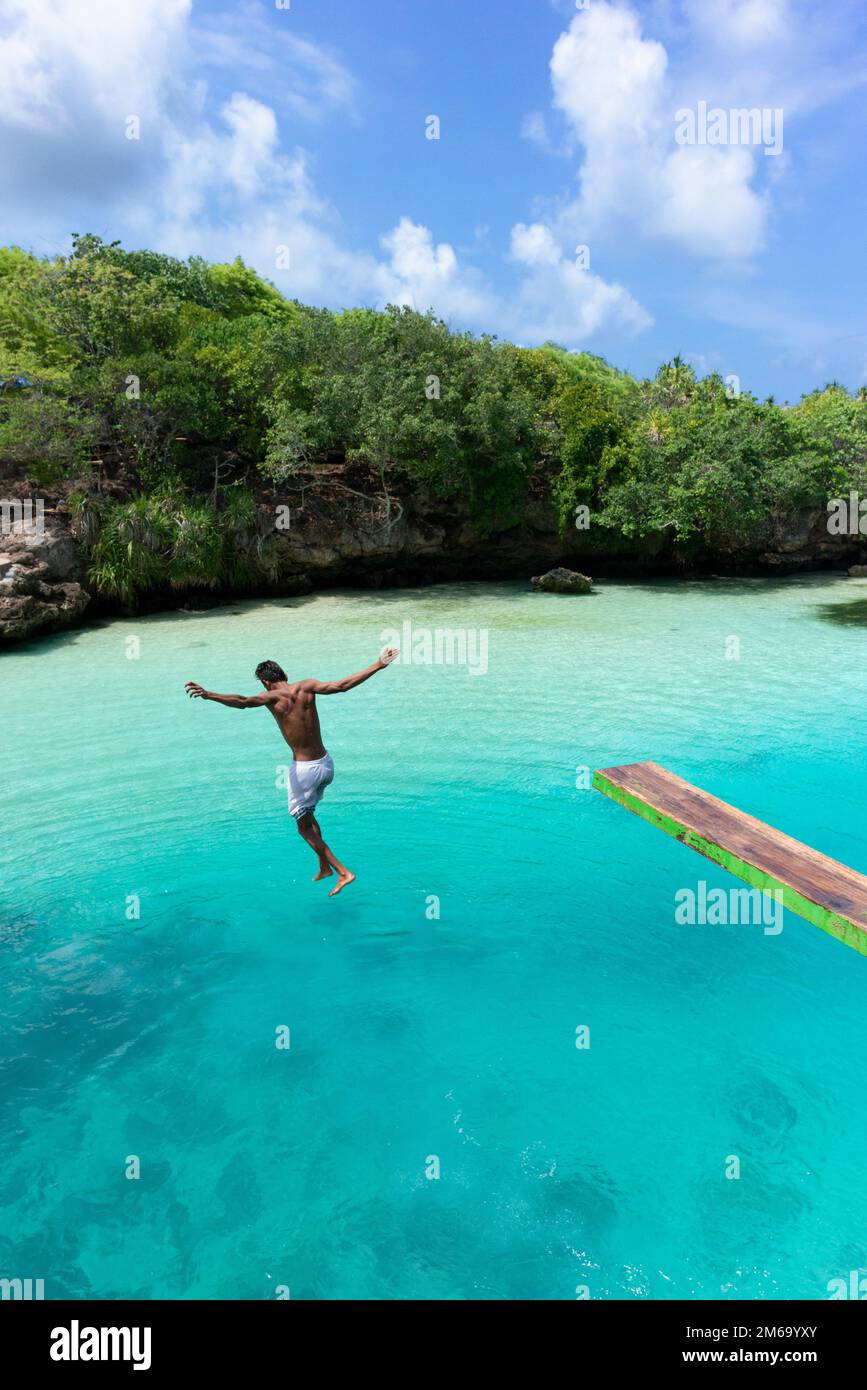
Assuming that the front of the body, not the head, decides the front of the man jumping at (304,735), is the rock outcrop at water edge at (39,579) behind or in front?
in front

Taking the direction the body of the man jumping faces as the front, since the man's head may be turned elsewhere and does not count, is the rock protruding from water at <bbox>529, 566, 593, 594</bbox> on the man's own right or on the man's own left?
on the man's own right

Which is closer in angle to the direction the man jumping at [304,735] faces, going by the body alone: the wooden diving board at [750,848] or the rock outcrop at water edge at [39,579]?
the rock outcrop at water edge

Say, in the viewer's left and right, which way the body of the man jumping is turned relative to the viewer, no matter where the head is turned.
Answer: facing away from the viewer and to the left of the viewer

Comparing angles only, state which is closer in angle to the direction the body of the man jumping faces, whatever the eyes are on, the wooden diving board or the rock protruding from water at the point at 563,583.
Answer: the rock protruding from water

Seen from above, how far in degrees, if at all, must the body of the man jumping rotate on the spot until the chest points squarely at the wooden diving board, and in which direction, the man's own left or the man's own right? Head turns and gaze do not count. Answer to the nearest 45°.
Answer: approximately 135° to the man's own right

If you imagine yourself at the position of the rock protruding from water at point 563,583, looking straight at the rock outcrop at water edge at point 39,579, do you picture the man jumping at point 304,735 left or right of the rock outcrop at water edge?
left
